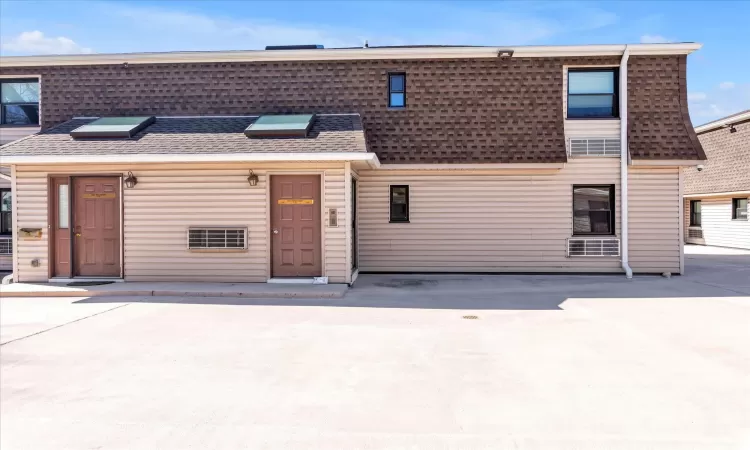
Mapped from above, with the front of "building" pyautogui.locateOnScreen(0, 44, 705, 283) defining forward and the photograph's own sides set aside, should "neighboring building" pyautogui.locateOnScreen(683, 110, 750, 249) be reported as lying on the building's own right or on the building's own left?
on the building's own left

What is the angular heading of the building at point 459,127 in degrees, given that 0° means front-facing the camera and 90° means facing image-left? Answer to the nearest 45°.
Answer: approximately 0°
